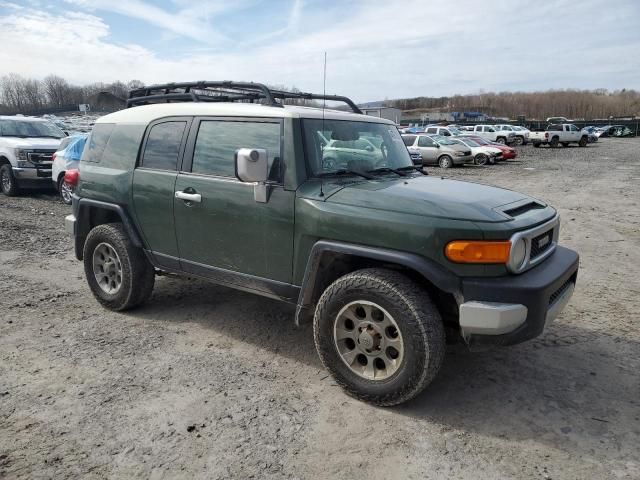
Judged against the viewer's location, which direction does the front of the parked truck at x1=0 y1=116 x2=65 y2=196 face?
facing the viewer and to the right of the viewer

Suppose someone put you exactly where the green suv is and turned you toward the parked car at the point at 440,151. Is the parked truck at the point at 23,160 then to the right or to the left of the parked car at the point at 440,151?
left

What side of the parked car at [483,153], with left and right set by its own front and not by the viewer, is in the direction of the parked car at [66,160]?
right

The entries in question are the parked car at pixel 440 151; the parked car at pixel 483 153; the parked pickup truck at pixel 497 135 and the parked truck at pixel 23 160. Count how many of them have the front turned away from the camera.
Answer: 0

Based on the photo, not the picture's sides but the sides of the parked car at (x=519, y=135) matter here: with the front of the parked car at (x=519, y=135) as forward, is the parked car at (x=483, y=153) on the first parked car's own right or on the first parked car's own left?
on the first parked car's own right

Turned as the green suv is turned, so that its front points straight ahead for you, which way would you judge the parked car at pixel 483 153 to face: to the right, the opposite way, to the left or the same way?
the same way

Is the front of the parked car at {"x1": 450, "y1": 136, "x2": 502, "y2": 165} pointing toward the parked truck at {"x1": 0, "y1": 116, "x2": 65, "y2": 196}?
no

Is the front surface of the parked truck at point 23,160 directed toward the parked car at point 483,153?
no

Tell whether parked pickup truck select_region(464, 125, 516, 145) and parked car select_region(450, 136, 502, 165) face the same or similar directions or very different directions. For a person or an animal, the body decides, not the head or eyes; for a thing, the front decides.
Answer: same or similar directions

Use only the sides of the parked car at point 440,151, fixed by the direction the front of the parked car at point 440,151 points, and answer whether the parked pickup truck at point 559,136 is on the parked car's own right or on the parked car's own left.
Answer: on the parked car's own left

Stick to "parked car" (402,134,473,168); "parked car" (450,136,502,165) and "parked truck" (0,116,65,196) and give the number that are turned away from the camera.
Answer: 0

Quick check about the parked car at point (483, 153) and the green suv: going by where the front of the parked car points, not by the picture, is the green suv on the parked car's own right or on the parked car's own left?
on the parked car's own right

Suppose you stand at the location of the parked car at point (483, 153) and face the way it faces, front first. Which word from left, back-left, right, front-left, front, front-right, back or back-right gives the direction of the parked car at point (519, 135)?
back-left

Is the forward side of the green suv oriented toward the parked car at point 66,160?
no

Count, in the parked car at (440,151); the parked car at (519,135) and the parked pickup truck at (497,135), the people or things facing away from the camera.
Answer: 0

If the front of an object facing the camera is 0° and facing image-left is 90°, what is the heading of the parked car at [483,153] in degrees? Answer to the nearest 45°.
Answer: approximately 315°

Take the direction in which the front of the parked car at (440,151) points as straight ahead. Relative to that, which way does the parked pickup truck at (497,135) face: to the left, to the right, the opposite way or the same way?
the same way
